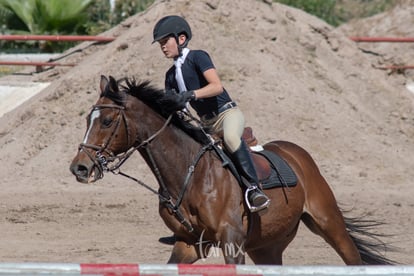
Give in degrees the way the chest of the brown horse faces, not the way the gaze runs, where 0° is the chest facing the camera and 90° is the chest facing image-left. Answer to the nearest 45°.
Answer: approximately 45°

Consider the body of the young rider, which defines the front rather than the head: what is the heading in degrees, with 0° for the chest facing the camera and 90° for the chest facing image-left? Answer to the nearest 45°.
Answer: approximately 45°
